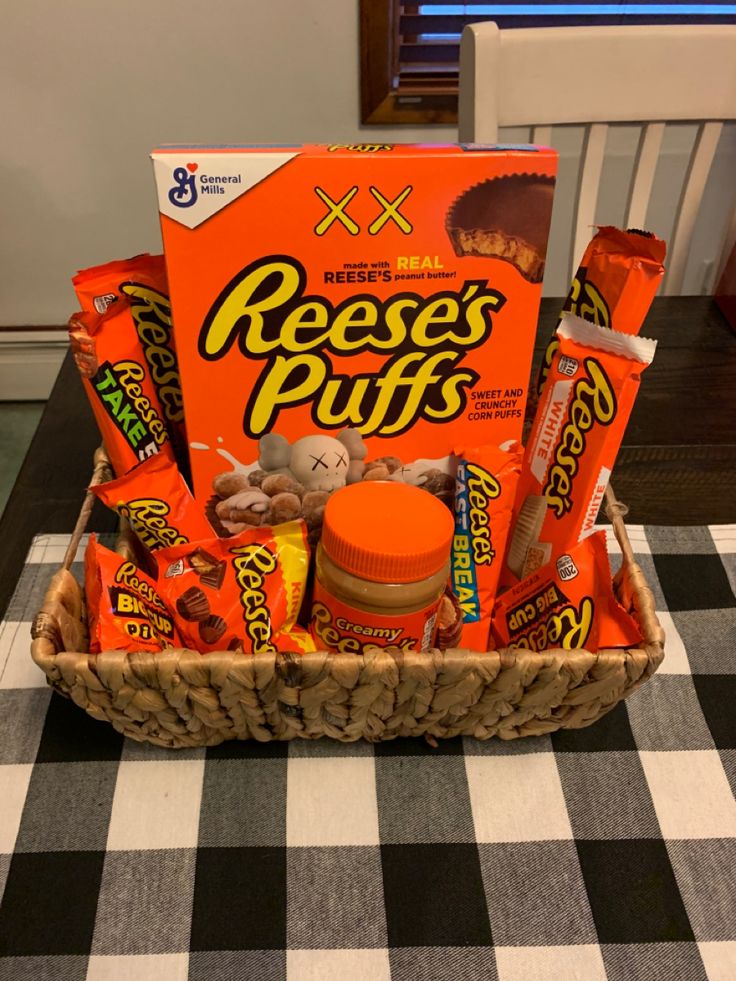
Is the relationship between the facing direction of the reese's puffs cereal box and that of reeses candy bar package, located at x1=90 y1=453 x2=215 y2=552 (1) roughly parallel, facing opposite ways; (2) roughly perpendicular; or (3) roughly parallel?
roughly parallel

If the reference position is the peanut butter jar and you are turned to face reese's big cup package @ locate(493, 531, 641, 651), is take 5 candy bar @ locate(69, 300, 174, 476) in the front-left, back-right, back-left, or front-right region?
back-left

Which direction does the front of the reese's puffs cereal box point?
toward the camera

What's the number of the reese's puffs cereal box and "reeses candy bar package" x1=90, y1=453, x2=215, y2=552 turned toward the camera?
2
